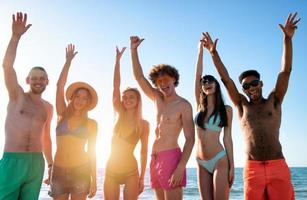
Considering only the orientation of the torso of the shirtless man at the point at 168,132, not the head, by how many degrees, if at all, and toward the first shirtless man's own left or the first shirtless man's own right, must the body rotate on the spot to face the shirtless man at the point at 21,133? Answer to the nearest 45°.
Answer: approximately 45° to the first shirtless man's own right

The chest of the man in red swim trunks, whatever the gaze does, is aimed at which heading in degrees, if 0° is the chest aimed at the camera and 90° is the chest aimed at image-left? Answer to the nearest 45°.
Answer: approximately 0°

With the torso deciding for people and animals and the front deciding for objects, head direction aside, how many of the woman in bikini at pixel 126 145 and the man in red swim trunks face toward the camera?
2

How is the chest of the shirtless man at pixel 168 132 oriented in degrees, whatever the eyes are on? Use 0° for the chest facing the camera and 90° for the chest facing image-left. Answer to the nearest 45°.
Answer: approximately 45°

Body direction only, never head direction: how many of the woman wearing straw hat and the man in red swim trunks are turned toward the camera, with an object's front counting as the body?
2

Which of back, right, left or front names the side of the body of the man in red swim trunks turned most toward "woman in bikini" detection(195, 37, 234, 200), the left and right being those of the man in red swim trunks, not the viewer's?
right

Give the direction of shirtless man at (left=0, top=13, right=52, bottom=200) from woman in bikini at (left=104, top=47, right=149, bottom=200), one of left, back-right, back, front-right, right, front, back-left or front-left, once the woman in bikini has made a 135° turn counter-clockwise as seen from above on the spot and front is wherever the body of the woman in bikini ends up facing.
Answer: back-left

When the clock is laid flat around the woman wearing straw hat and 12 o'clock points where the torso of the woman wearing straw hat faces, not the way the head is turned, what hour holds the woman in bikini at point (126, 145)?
The woman in bikini is roughly at 9 o'clock from the woman wearing straw hat.

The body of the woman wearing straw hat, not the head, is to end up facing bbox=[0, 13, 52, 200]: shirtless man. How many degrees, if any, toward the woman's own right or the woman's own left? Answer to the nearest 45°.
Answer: approximately 90° to the woman's own right

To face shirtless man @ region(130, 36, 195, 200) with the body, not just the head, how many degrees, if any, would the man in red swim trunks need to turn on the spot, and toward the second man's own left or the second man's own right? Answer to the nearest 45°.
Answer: approximately 45° to the second man's own right
